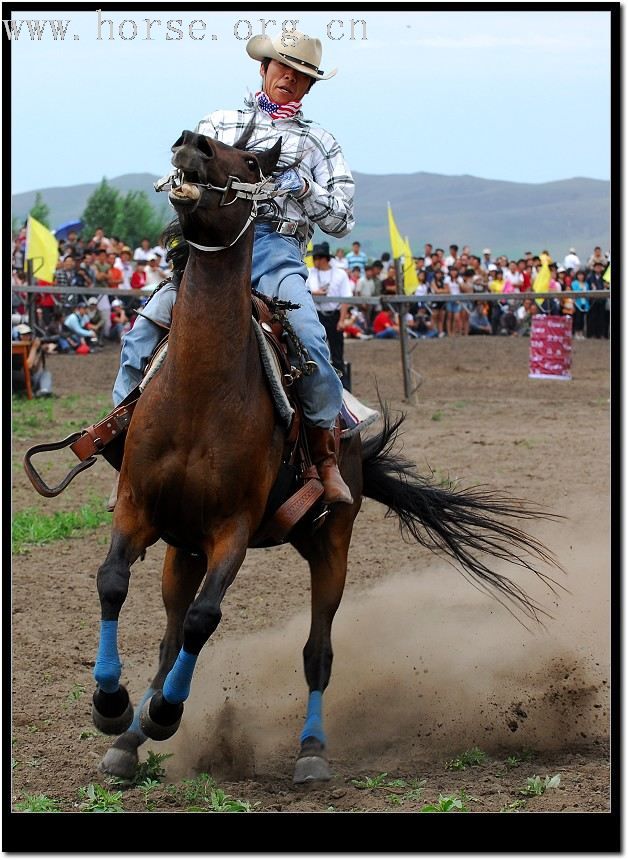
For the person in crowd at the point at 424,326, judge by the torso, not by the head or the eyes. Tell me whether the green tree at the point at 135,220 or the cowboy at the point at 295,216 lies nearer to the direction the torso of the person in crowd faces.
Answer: the cowboy

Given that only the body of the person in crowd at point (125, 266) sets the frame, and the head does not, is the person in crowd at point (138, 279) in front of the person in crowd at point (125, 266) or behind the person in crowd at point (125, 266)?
in front

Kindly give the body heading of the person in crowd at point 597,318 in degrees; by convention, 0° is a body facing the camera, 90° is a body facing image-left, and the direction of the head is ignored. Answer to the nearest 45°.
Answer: approximately 0°

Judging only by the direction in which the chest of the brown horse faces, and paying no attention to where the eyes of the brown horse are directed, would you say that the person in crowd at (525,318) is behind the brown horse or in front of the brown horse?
behind

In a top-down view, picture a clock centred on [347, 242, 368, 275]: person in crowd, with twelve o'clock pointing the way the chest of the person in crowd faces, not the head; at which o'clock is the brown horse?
The brown horse is roughly at 12 o'clock from the person in crowd.

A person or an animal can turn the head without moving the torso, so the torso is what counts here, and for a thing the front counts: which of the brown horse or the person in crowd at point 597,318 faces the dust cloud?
the person in crowd

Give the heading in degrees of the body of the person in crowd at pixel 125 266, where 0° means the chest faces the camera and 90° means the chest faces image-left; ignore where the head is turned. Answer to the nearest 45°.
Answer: approximately 0°

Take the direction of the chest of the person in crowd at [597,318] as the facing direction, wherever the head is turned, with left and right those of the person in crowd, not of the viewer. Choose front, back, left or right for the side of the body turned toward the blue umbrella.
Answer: right

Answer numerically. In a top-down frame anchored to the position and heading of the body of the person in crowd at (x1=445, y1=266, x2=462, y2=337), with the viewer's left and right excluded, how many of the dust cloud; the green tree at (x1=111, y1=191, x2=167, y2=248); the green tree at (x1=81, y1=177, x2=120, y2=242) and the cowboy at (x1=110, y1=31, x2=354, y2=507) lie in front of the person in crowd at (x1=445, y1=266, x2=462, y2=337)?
2
